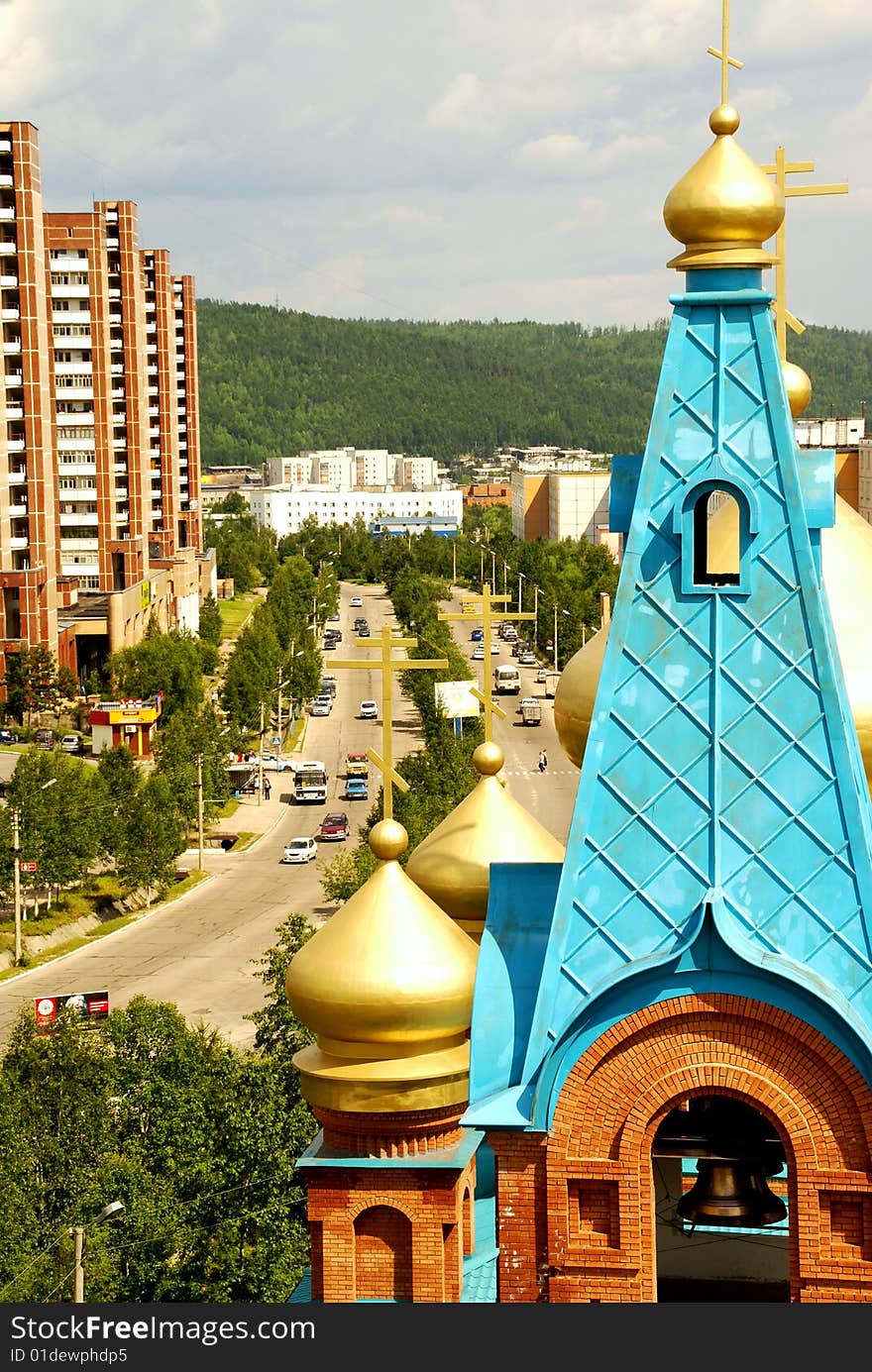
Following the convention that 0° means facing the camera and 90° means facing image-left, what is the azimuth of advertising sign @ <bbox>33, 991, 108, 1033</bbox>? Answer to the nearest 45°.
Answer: approximately 0°

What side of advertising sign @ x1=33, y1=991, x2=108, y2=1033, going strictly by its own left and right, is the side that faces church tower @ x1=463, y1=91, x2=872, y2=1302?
front

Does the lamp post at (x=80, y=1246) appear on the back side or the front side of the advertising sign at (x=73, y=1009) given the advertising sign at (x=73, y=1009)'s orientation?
on the front side
